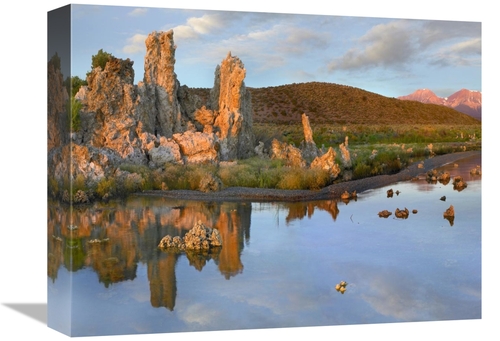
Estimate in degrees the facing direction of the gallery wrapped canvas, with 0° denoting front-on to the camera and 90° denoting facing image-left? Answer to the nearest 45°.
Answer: approximately 315°
